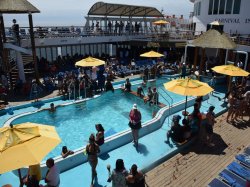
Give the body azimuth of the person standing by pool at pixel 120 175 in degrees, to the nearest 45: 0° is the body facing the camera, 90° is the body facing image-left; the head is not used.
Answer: approximately 180°

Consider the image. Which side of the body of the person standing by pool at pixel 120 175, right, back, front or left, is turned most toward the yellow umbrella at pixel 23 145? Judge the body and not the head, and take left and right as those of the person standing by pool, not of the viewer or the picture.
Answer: left

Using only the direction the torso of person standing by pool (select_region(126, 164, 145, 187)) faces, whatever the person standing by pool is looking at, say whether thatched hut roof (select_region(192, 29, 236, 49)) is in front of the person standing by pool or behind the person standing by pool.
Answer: in front

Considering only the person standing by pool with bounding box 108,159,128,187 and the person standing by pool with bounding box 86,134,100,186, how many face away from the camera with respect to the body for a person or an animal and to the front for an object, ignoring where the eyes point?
2

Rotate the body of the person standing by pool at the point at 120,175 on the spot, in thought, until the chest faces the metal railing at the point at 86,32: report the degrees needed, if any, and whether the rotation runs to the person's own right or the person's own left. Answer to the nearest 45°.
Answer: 0° — they already face it

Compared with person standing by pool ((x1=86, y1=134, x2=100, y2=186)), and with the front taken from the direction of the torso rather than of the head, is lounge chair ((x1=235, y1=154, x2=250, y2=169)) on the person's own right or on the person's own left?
on the person's own right

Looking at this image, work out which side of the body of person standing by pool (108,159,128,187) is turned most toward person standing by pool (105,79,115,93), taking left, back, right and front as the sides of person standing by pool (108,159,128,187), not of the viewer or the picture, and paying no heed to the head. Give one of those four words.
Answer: front

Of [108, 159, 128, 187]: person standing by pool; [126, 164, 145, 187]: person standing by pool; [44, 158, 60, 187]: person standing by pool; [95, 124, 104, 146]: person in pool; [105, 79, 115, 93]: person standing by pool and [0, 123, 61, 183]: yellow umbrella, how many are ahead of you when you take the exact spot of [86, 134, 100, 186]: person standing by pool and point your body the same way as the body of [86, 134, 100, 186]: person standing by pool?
2

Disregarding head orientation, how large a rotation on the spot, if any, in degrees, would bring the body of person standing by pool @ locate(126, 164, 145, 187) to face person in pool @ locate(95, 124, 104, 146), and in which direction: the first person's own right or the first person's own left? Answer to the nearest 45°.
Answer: approximately 45° to the first person's own left

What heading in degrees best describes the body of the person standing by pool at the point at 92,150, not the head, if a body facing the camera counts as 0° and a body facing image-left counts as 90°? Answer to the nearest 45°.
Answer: approximately 180°

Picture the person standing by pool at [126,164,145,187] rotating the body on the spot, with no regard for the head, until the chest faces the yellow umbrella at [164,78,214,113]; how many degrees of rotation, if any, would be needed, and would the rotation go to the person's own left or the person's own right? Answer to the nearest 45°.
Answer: approximately 45° to the person's own right

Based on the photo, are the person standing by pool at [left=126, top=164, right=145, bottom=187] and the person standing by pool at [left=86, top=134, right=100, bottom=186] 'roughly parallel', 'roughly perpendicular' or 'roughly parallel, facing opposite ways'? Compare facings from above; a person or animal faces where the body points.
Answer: roughly parallel

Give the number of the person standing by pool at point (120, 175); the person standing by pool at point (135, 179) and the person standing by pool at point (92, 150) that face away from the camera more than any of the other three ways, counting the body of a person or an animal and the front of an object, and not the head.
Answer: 3

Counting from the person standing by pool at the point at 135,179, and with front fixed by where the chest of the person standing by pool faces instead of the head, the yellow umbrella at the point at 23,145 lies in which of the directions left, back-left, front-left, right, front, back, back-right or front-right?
left

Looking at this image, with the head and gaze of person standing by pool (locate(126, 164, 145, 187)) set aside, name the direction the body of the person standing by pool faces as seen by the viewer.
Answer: away from the camera

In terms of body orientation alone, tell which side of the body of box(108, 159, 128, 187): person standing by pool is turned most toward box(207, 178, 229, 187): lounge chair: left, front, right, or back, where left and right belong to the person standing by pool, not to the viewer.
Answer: right

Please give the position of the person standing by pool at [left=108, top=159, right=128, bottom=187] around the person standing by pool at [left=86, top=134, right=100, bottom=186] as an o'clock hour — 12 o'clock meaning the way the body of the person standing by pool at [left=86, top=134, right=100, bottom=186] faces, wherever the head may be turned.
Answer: the person standing by pool at [left=108, top=159, right=128, bottom=187] is roughly at 5 o'clock from the person standing by pool at [left=86, top=134, right=100, bottom=186].

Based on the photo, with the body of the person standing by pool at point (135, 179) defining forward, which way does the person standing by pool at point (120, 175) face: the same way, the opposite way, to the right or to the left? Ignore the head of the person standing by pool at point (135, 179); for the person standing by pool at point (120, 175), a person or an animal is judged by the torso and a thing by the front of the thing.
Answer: the same way
